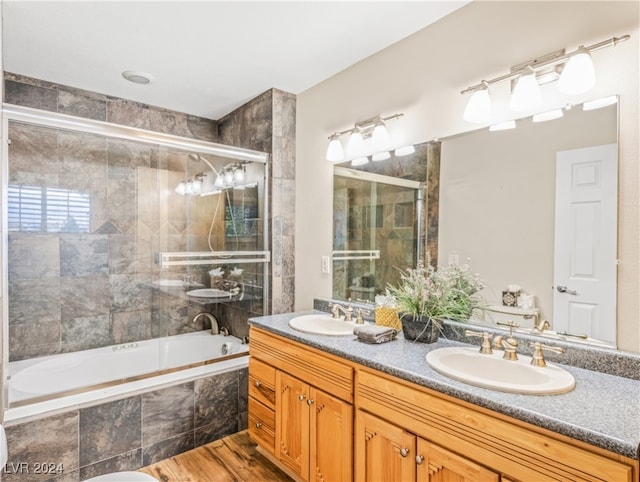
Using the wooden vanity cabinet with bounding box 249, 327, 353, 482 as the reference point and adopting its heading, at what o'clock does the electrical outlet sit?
The electrical outlet is roughly at 5 o'clock from the wooden vanity cabinet.

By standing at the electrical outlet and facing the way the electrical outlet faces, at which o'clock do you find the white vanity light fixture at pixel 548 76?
The white vanity light fixture is roughly at 9 o'clock from the electrical outlet.

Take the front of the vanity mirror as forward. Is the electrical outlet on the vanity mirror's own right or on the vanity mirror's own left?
on the vanity mirror's own right

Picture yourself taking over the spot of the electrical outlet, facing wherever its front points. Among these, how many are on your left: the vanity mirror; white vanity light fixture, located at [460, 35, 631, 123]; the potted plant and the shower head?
3

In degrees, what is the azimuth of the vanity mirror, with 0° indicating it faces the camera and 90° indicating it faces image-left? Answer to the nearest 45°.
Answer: approximately 45°

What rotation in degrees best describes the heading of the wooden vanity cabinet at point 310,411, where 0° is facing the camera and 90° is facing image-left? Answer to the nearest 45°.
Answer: approximately 45°

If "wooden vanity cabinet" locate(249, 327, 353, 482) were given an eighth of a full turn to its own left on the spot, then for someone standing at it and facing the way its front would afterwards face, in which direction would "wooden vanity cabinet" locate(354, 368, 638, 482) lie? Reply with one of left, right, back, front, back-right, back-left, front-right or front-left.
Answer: front-left
